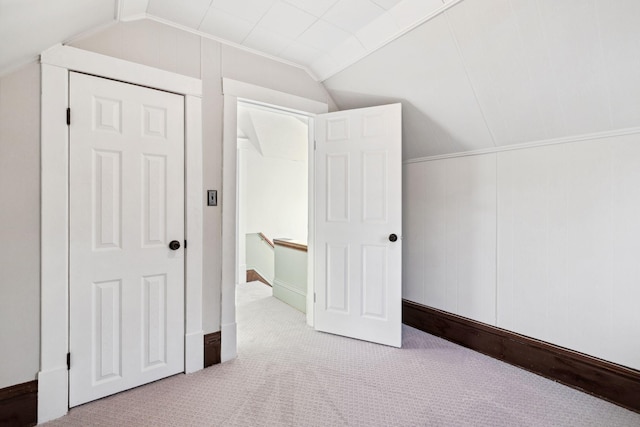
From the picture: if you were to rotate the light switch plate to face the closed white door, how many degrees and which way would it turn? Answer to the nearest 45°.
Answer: approximately 90° to its right

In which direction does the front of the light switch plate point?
toward the camera

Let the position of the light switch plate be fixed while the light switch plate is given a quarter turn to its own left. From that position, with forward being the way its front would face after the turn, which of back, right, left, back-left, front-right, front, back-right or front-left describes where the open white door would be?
front
